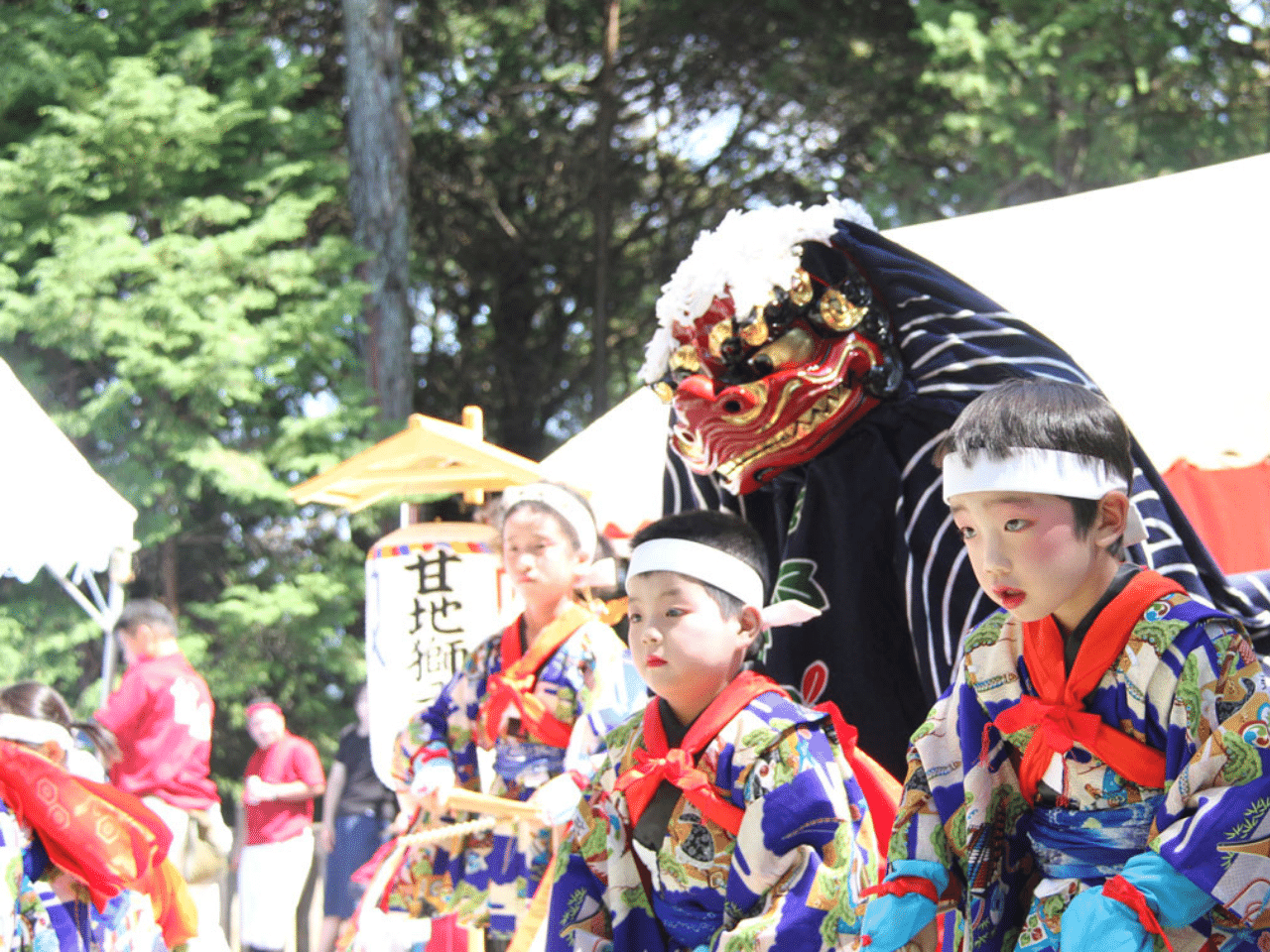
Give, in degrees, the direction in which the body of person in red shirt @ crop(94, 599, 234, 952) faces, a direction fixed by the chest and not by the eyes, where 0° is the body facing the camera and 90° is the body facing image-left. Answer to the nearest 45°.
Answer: approximately 135°

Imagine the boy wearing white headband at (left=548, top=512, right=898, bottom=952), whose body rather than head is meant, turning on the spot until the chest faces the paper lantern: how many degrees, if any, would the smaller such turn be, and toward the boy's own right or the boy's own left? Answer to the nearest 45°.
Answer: approximately 135° to the boy's own right

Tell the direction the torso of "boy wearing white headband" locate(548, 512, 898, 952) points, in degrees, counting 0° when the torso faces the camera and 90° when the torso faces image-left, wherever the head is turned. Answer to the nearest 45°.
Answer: approximately 45°

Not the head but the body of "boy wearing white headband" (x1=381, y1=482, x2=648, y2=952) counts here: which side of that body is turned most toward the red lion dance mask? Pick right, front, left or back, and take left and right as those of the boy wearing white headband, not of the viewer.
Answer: left

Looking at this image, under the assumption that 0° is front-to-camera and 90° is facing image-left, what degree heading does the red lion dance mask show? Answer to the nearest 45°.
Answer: approximately 45°
